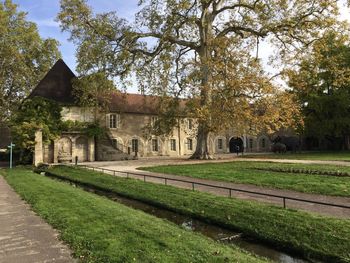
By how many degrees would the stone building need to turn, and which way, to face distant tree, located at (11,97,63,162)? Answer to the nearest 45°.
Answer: approximately 45° to its right

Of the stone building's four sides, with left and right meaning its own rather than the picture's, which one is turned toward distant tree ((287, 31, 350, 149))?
left

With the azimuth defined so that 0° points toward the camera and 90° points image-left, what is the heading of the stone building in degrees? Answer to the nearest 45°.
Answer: approximately 0°
